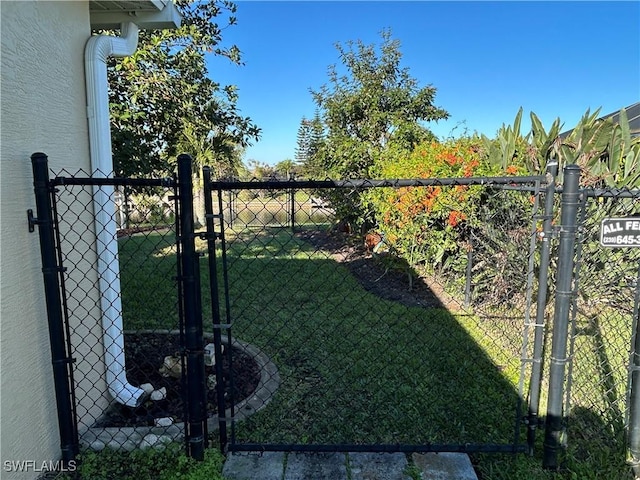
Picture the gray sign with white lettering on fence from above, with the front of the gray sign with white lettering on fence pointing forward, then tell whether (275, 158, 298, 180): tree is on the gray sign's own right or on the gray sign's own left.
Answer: on the gray sign's own right

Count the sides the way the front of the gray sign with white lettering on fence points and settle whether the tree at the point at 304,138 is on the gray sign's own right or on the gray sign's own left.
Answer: on the gray sign's own right

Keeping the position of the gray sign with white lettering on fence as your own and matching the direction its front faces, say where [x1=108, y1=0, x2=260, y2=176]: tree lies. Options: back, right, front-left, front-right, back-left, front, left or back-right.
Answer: right

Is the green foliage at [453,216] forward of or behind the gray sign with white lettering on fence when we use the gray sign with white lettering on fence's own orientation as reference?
behind

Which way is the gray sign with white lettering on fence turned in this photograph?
toward the camera

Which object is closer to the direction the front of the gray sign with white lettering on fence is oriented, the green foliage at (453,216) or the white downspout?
the white downspout

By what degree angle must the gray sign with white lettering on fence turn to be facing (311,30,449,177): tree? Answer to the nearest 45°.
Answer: approximately 135° to its right

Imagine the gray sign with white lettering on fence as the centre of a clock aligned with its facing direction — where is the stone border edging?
The stone border edging is roughly at 2 o'clock from the gray sign with white lettering on fence.

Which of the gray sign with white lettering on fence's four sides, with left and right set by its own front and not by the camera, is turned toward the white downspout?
right
